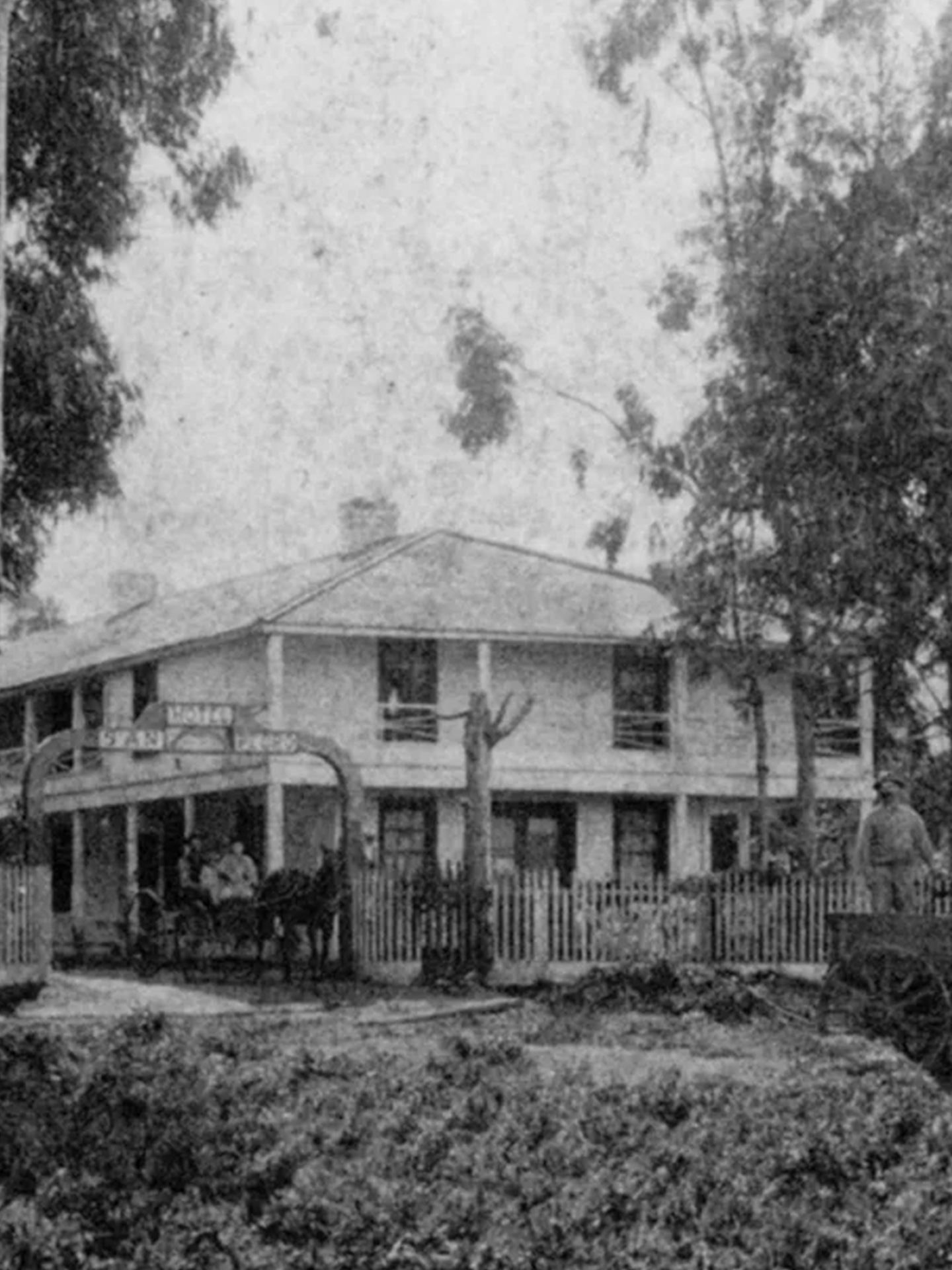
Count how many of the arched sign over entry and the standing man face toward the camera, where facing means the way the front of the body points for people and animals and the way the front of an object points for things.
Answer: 2

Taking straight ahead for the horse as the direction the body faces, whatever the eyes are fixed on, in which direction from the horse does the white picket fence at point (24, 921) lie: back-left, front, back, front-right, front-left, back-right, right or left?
back-right

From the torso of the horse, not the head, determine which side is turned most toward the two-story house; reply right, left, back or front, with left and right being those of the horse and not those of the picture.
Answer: left

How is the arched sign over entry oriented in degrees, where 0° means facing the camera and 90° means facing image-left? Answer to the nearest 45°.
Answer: approximately 0°

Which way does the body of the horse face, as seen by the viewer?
to the viewer's right

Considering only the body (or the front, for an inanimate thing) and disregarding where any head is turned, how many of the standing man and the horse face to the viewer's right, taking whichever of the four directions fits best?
1

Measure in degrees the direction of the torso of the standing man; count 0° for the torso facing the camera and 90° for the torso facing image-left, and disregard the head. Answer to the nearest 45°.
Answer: approximately 0°

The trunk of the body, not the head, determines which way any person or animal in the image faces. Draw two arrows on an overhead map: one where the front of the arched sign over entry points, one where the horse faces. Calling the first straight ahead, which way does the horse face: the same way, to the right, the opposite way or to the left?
to the left

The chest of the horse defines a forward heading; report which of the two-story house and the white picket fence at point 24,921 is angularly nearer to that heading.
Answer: the two-story house

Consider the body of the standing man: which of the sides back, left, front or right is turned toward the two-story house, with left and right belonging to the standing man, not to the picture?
back

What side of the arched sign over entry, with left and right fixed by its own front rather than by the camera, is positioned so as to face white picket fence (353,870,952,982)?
left

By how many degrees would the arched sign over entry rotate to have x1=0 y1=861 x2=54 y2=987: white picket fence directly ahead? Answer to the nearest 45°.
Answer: approximately 45° to its right

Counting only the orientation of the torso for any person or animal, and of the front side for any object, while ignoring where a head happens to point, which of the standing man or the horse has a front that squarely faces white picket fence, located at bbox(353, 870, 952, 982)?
the horse

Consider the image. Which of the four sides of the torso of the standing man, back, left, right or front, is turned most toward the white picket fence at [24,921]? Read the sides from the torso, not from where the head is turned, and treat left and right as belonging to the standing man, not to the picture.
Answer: right
